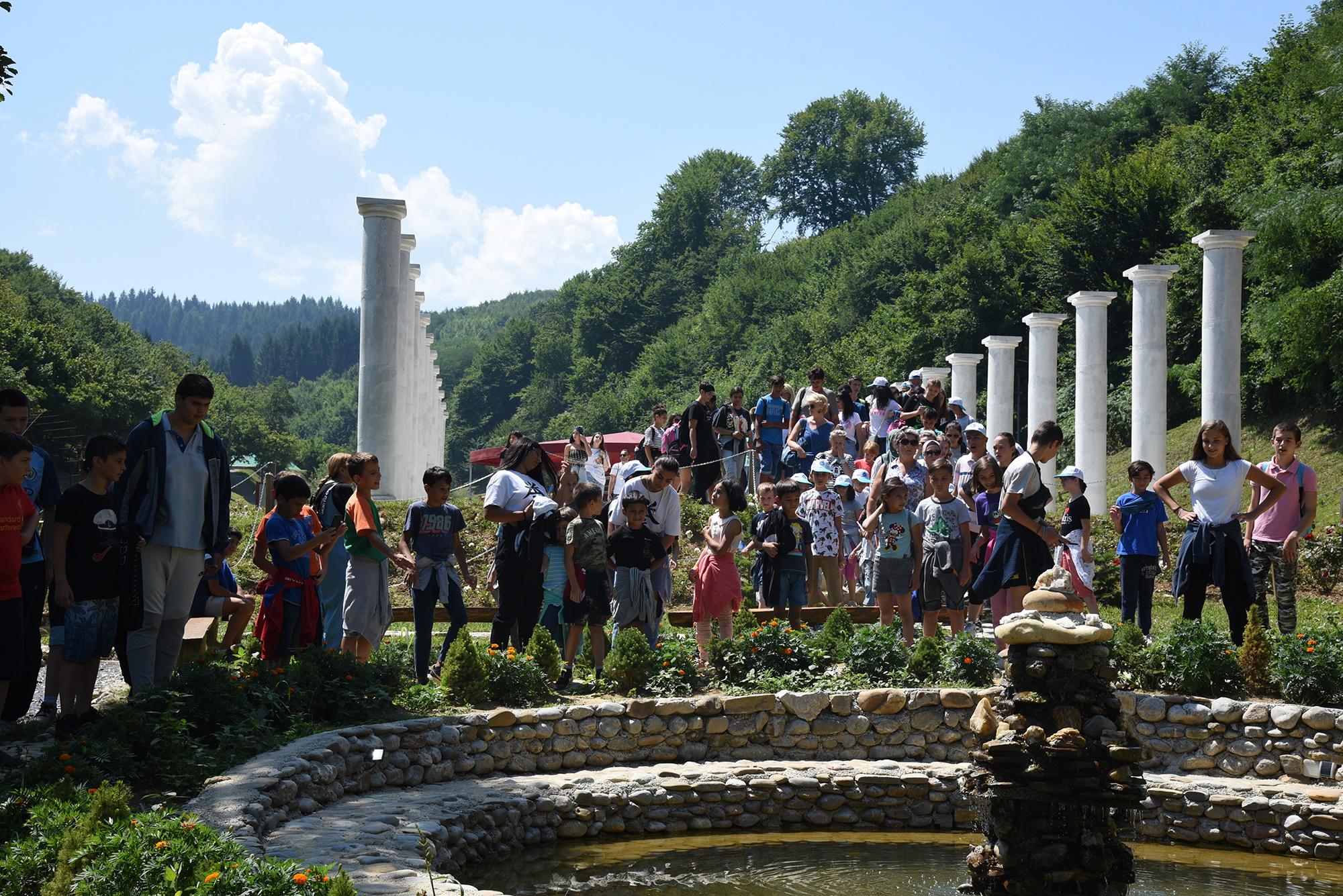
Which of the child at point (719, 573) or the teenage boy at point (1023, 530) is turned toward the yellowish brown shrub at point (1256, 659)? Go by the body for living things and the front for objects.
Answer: the teenage boy

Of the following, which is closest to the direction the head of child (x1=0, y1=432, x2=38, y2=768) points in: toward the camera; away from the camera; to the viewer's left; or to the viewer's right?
to the viewer's right

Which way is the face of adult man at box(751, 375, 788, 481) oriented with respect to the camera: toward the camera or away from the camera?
toward the camera

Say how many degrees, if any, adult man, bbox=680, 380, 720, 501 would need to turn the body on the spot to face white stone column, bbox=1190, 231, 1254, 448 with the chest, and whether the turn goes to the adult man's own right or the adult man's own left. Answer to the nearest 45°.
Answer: approximately 45° to the adult man's own left

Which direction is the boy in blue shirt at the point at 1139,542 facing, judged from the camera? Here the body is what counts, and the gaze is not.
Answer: toward the camera

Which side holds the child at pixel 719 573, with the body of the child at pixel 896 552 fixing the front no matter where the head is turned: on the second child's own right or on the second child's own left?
on the second child's own right

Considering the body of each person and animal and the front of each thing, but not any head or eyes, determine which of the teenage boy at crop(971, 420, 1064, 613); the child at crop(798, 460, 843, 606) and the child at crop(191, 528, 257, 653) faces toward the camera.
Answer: the child at crop(798, 460, 843, 606)

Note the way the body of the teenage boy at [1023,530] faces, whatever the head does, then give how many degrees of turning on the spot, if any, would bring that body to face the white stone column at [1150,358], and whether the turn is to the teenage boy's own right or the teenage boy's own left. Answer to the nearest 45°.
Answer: approximately 90° to the teenage boy's own left

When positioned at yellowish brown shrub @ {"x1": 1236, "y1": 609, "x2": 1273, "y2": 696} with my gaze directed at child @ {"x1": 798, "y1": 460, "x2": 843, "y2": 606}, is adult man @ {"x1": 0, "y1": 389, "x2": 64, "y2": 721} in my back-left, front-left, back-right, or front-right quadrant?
front-left

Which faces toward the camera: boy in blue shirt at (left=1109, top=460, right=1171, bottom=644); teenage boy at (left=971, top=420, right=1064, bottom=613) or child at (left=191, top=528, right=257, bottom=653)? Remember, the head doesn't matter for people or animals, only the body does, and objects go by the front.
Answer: the boy in blue shirt

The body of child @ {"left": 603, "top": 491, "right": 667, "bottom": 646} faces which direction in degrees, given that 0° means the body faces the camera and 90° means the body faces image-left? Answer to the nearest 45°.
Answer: approximately 0°

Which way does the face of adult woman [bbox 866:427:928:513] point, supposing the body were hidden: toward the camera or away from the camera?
toward the camera

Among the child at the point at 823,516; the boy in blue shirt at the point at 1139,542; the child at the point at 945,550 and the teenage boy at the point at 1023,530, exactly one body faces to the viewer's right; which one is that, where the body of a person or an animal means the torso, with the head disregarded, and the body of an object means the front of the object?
the teenage boy

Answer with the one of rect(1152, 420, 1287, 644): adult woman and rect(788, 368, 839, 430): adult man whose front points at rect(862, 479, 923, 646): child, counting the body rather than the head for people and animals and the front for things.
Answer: the adult man

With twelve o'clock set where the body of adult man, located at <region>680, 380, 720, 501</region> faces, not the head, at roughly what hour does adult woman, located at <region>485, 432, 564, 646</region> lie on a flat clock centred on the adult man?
The adult woman is roughly at 2 o'clock from the adult man.

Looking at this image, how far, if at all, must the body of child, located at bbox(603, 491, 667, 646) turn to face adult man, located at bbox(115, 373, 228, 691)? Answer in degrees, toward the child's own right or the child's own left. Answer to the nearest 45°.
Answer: approximately 45° to the child's own right

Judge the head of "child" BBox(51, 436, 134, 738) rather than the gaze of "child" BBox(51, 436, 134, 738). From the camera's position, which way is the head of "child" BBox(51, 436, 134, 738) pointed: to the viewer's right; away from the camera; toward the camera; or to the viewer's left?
to the viewer's right
